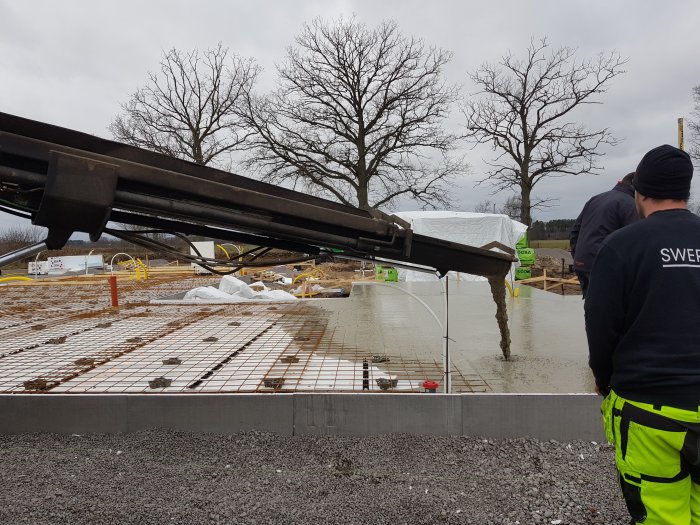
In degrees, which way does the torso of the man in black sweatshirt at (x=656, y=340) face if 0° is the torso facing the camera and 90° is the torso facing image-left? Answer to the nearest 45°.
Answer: approximately 135°

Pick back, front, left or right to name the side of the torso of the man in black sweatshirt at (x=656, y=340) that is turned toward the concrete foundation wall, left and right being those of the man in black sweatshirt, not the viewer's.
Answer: front

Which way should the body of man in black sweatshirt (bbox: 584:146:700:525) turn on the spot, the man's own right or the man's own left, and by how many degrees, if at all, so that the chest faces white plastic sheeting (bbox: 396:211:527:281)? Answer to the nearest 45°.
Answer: approximately 45° to the man's own right

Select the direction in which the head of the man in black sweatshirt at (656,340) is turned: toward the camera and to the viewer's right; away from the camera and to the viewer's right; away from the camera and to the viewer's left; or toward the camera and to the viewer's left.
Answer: away from the camera and to the viewer's left

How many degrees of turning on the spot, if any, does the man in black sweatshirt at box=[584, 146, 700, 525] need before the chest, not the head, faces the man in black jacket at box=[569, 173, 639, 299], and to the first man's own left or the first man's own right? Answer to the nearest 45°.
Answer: approximately 45° to the first man's own right

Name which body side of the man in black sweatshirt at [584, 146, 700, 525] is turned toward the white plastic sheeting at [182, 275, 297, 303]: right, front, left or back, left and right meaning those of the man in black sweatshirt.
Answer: front
